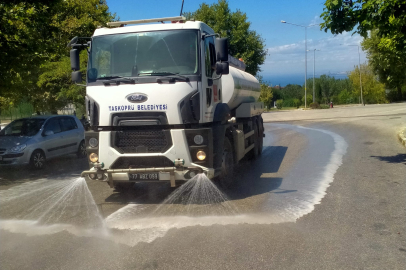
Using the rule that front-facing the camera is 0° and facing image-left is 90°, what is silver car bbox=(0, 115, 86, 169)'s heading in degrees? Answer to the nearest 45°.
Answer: approximately 45°

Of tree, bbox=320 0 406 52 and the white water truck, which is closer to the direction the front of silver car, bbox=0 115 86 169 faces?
the white water truck
